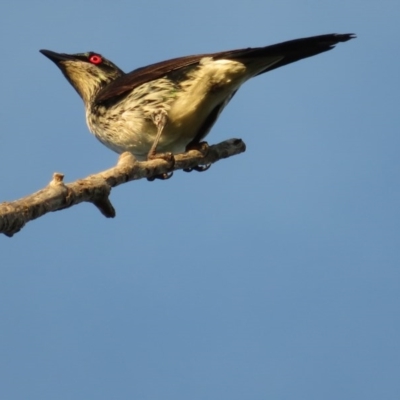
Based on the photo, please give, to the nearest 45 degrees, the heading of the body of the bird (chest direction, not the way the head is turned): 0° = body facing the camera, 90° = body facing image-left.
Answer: approximately 90°
